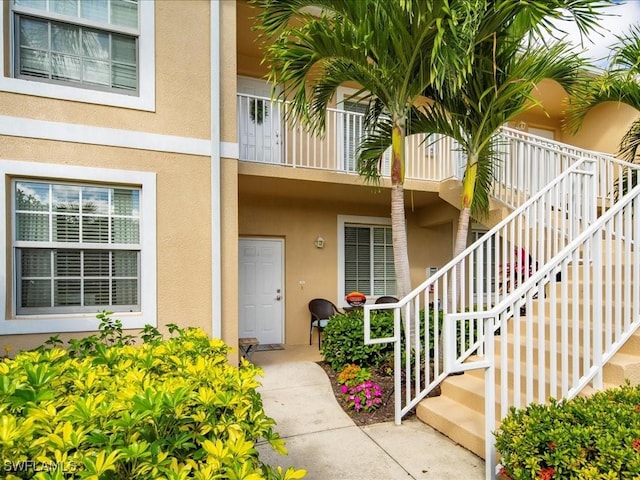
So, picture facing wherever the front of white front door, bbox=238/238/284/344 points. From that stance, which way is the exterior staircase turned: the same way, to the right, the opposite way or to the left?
to the right

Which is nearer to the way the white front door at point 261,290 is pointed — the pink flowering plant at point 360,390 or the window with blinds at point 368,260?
the pink flowering plant

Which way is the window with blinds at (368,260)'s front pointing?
toward the camera

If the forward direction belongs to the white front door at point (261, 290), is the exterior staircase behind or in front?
in front

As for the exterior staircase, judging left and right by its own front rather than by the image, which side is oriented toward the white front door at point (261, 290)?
right

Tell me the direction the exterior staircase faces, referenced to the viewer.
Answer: facing the viewer and to the left of the viewer

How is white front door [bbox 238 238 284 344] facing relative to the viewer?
toward the camera
